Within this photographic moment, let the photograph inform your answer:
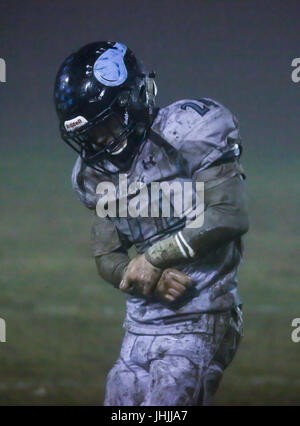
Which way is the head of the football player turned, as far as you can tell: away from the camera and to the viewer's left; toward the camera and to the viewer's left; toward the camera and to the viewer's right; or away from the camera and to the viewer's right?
toward the camera and to the viewer's left
